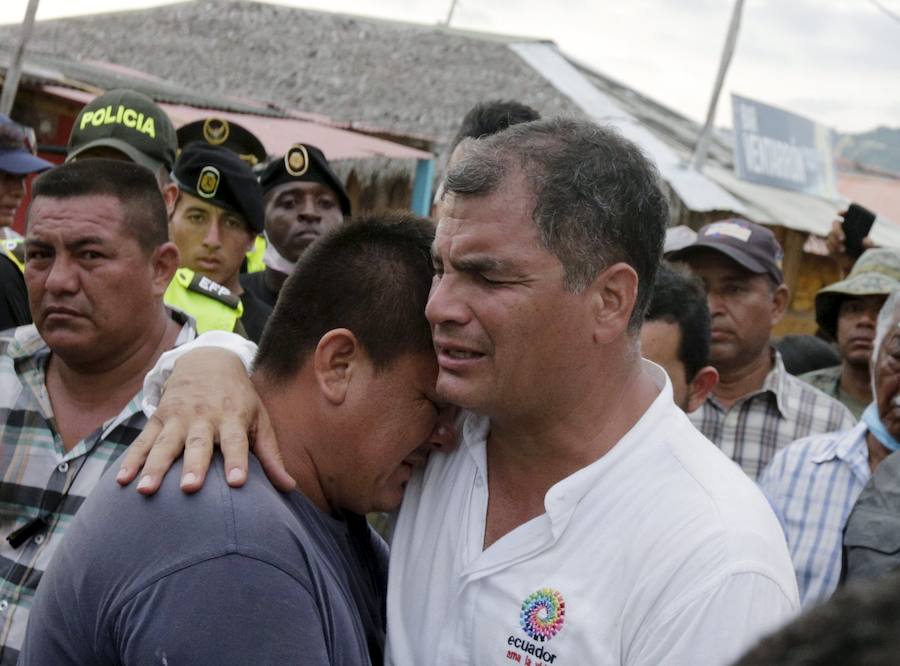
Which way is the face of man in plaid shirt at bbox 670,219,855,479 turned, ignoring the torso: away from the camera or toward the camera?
toward the camera

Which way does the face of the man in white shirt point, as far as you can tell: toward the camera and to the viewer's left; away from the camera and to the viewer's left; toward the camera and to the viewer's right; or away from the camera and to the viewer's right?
toward the camera and to the viewer's left

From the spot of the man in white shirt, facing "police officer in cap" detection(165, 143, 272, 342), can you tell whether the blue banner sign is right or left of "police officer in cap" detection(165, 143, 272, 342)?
right

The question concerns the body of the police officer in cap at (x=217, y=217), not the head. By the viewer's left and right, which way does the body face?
facing the viewer

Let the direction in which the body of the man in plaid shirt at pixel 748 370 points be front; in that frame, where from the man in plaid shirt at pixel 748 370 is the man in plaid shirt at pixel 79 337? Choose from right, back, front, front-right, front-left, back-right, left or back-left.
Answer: front

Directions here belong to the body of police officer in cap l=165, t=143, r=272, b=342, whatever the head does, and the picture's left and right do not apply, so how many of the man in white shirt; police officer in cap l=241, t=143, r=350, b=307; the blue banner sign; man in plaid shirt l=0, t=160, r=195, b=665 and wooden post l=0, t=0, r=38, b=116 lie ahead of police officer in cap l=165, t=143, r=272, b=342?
2

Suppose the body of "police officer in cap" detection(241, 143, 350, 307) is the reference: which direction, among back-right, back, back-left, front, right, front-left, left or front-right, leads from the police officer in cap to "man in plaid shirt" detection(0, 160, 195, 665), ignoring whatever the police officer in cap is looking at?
front

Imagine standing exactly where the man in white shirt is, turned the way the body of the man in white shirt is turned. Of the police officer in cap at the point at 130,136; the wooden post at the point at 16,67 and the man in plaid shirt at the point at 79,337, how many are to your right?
3

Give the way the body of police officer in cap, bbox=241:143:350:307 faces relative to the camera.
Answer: toward the camera

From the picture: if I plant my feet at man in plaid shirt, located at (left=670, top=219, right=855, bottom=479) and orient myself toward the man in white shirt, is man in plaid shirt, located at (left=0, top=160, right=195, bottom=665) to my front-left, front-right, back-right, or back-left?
front-right

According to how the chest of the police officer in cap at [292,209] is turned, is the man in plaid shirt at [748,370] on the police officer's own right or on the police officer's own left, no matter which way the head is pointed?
on the police officer's own left

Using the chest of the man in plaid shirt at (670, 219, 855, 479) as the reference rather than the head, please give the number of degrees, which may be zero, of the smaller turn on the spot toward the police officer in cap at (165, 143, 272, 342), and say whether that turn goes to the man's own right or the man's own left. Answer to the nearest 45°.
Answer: approximately 45° to the man's own right

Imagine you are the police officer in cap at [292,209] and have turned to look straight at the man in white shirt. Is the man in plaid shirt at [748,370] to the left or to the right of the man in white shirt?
left

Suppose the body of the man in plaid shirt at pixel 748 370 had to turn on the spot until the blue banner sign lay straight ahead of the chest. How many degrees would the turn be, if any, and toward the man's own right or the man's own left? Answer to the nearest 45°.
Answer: approximately 135° to the man's own right

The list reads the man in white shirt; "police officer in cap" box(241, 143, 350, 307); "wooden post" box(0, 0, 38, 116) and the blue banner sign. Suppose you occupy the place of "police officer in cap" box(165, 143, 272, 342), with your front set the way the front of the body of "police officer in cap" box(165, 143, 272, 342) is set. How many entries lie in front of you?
1

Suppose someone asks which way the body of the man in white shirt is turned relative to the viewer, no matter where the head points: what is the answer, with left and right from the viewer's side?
facing the viewer and to the left of the viewer

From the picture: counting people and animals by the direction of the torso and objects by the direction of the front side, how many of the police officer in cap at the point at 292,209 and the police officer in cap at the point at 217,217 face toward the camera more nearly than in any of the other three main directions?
2
